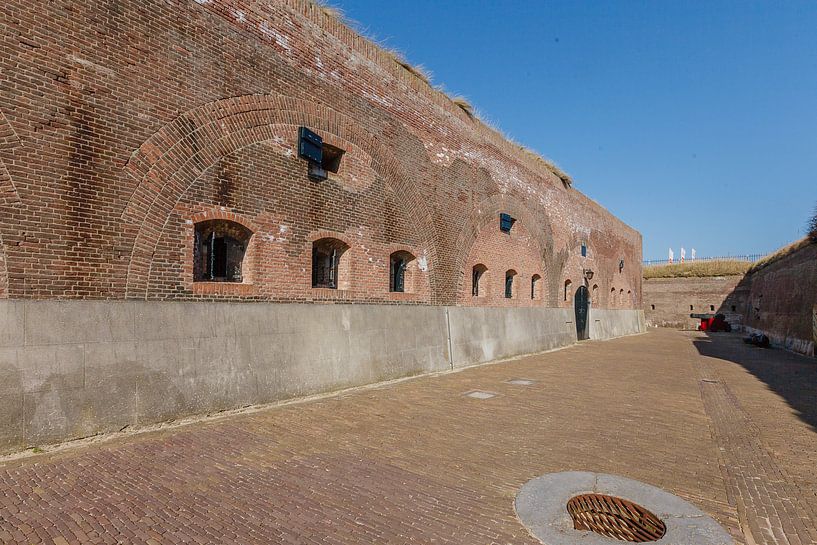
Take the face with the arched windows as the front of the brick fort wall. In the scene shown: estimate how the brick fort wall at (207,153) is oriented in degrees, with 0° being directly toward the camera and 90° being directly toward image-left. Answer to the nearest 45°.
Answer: approximately 315°

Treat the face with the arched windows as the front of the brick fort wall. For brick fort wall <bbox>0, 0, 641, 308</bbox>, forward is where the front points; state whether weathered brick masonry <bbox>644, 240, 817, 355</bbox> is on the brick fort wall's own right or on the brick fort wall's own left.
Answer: on the brick fort wall's own left

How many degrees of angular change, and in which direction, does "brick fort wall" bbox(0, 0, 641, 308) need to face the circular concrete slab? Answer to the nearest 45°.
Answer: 0° — it already faces it

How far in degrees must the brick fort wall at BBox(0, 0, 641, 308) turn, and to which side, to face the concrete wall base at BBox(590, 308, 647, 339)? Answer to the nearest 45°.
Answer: approximately 90° to its left
